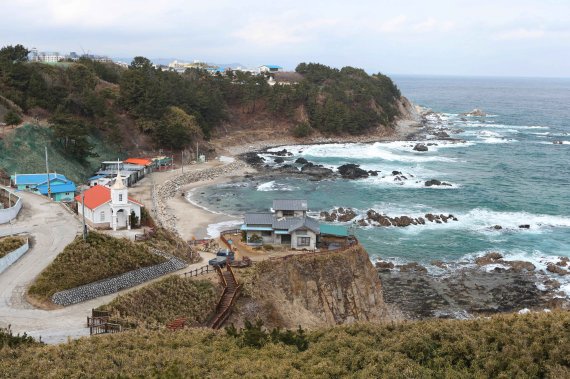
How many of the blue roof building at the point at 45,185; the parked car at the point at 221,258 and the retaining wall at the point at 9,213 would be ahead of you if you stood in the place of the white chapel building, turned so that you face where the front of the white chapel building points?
1

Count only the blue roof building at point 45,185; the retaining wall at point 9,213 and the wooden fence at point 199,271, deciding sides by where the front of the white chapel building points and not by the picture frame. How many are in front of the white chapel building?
1

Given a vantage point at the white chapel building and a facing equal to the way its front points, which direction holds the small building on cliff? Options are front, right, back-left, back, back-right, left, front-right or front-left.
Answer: front-left

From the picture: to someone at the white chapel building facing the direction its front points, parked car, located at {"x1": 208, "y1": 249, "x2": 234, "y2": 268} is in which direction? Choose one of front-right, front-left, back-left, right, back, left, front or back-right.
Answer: front

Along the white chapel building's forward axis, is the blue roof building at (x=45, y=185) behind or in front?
behind

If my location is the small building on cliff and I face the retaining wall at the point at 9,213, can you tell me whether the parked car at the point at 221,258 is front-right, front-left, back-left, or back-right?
front-left

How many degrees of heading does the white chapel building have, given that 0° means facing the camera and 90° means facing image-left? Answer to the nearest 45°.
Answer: approximately 315°

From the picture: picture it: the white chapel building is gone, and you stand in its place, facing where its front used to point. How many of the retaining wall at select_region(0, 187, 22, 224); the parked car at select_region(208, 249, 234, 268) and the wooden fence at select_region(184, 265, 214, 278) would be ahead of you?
2

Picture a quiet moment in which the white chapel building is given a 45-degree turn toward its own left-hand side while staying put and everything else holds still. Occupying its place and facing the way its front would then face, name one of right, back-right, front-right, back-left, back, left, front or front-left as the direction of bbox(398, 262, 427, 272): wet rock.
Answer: front

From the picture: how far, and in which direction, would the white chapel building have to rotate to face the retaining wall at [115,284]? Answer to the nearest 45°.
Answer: approximately 45° to its right

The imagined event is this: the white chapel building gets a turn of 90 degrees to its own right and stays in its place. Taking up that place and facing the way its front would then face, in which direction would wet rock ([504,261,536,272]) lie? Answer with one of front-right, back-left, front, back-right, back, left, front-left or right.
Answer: back-left

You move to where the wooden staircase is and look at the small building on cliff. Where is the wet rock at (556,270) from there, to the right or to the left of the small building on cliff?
right

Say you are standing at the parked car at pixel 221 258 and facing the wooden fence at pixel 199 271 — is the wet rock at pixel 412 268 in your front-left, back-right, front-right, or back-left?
back-left
